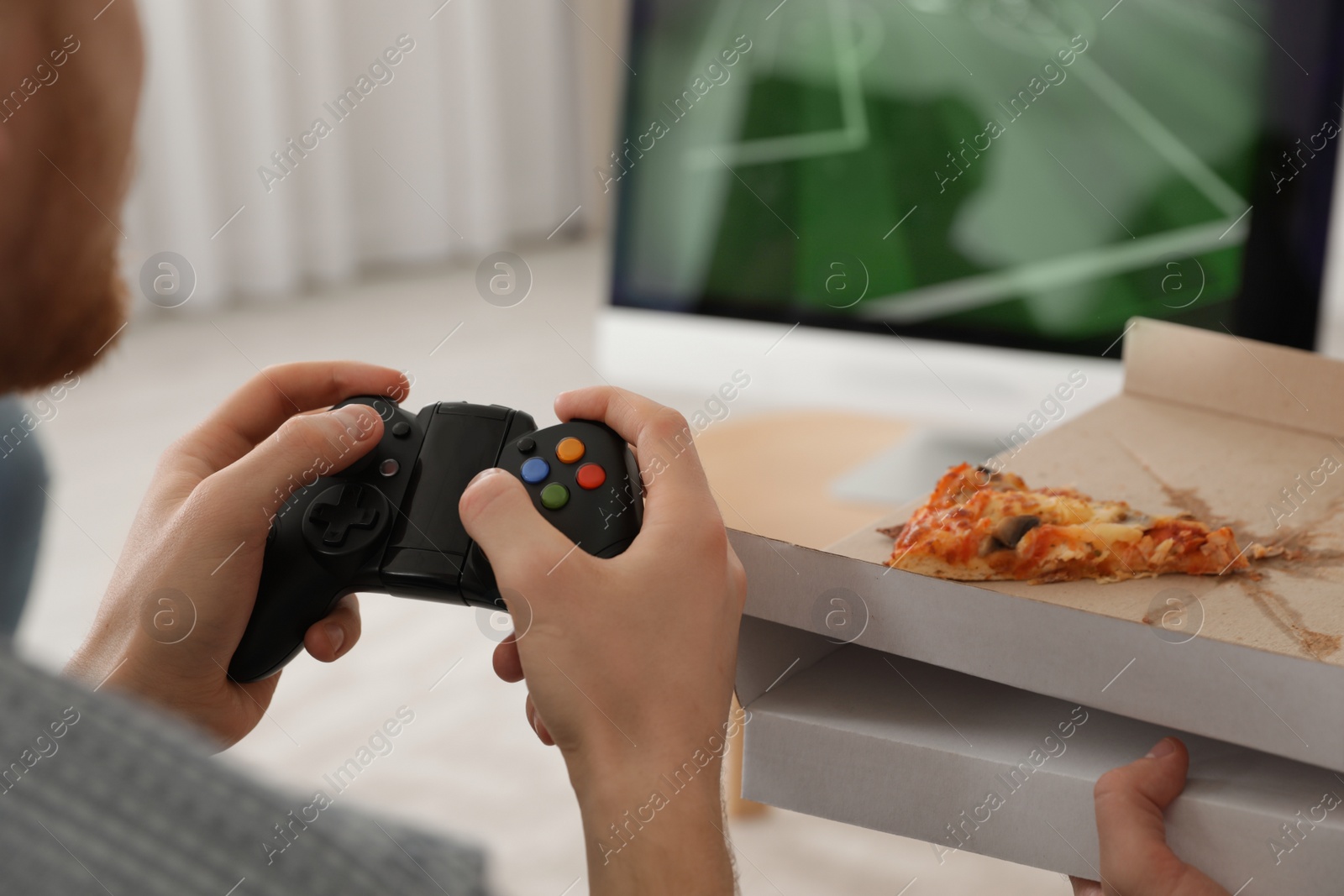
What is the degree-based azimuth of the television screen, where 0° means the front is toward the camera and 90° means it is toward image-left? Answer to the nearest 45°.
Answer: approximately 0°

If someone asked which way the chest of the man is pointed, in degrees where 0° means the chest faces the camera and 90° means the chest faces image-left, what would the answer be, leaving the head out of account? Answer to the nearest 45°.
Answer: approximately 225°

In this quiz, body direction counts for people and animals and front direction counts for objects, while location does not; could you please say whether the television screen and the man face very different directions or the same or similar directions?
very different directions

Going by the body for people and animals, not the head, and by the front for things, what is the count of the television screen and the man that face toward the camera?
1

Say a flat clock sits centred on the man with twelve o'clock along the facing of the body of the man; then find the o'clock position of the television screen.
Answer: The television screen is roughly at 12 o'clock from the man.
